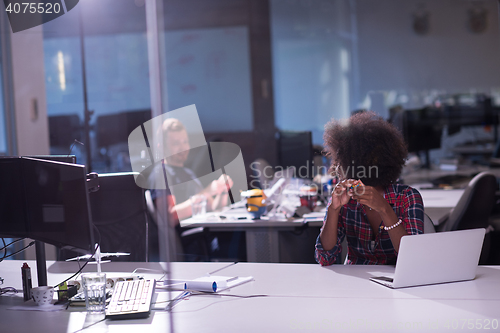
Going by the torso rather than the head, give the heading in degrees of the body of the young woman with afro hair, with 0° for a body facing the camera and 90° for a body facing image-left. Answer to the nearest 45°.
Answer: approximately 45°

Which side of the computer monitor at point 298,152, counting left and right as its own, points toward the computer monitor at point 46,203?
front

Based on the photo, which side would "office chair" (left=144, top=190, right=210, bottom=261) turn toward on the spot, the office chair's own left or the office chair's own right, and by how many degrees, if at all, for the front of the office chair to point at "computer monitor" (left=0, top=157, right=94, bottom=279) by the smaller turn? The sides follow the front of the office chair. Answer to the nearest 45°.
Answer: approximately 90° to the office chair's own right

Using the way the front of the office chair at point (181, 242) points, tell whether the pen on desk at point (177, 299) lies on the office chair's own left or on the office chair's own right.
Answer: on the office chair's own right

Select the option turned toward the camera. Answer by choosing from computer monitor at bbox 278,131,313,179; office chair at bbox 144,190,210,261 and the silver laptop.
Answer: the computer monitor

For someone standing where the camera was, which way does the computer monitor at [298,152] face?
facing the viewer

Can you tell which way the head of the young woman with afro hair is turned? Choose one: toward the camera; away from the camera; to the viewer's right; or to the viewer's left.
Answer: to the viewer's left

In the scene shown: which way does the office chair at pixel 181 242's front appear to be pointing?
to the viewer's right

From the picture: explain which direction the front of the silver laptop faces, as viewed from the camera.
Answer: facing away from the viewer and to the left of the viewer

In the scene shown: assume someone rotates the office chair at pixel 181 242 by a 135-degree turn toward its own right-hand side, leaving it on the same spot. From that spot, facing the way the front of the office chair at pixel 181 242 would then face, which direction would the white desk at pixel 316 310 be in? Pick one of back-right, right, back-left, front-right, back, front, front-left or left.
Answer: front-left

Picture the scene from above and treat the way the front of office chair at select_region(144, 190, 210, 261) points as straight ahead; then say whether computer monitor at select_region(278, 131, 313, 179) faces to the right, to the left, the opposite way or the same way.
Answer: to the right

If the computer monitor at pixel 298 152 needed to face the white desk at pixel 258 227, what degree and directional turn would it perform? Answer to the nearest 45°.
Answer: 0° — it already faces it

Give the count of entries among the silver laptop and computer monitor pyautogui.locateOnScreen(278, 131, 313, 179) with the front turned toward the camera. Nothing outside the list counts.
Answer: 1
